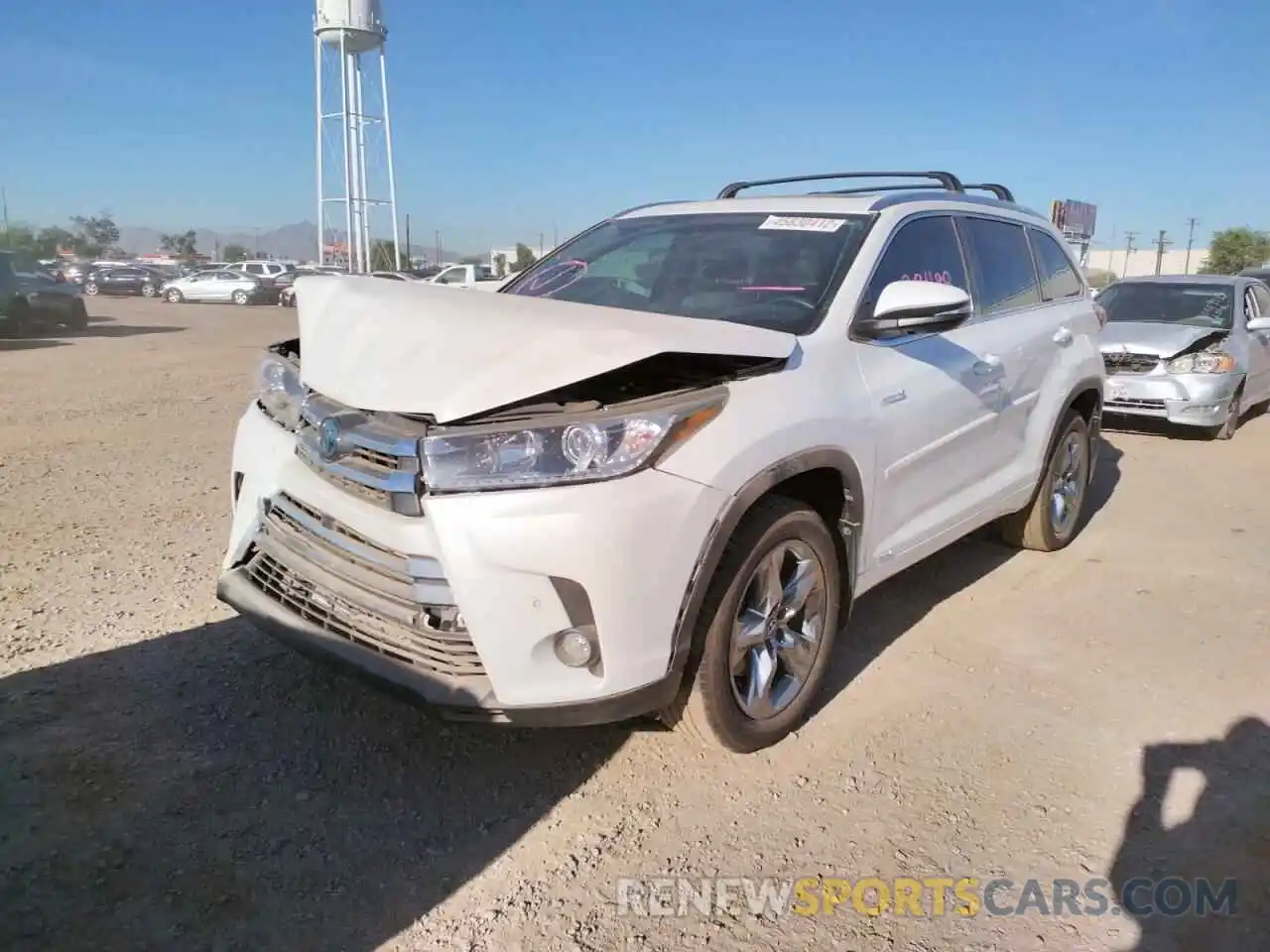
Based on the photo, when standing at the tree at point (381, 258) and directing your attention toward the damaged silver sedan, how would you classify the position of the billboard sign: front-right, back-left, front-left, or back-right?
front-left

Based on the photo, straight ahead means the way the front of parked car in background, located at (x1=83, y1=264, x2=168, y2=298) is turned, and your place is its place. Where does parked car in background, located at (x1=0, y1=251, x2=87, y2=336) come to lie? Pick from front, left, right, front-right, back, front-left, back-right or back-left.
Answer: left

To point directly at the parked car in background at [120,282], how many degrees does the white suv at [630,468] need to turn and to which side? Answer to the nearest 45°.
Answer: approximately 90° to its right

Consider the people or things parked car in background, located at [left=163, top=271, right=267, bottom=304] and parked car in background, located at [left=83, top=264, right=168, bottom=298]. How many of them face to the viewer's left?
2

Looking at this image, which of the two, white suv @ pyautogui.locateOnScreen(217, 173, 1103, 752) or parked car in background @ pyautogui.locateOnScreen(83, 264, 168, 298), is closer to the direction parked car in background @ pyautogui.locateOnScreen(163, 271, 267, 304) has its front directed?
the parked car in background

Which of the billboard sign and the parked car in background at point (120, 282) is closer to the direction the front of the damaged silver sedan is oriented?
the parked car in background

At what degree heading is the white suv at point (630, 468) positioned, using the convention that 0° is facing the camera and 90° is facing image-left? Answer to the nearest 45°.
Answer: approximately 45°

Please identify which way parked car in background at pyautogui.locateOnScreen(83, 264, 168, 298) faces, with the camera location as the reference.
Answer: facing to the left of the viewer

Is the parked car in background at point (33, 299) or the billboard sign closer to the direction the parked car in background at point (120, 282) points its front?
the parked car in background

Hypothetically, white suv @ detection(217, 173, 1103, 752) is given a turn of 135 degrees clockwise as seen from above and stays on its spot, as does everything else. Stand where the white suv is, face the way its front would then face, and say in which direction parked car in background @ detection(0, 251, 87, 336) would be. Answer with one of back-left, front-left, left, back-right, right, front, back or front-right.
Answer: front-left

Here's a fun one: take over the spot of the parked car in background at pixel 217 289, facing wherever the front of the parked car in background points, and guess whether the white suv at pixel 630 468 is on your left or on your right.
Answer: on your left

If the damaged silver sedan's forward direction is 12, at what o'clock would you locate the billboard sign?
The billboard sign is roughly at 4 o'clock from the damaged silver sedan.

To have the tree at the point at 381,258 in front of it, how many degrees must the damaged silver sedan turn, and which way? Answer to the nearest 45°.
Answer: approximately 90° to its right

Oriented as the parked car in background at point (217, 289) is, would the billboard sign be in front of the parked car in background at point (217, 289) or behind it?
behind
